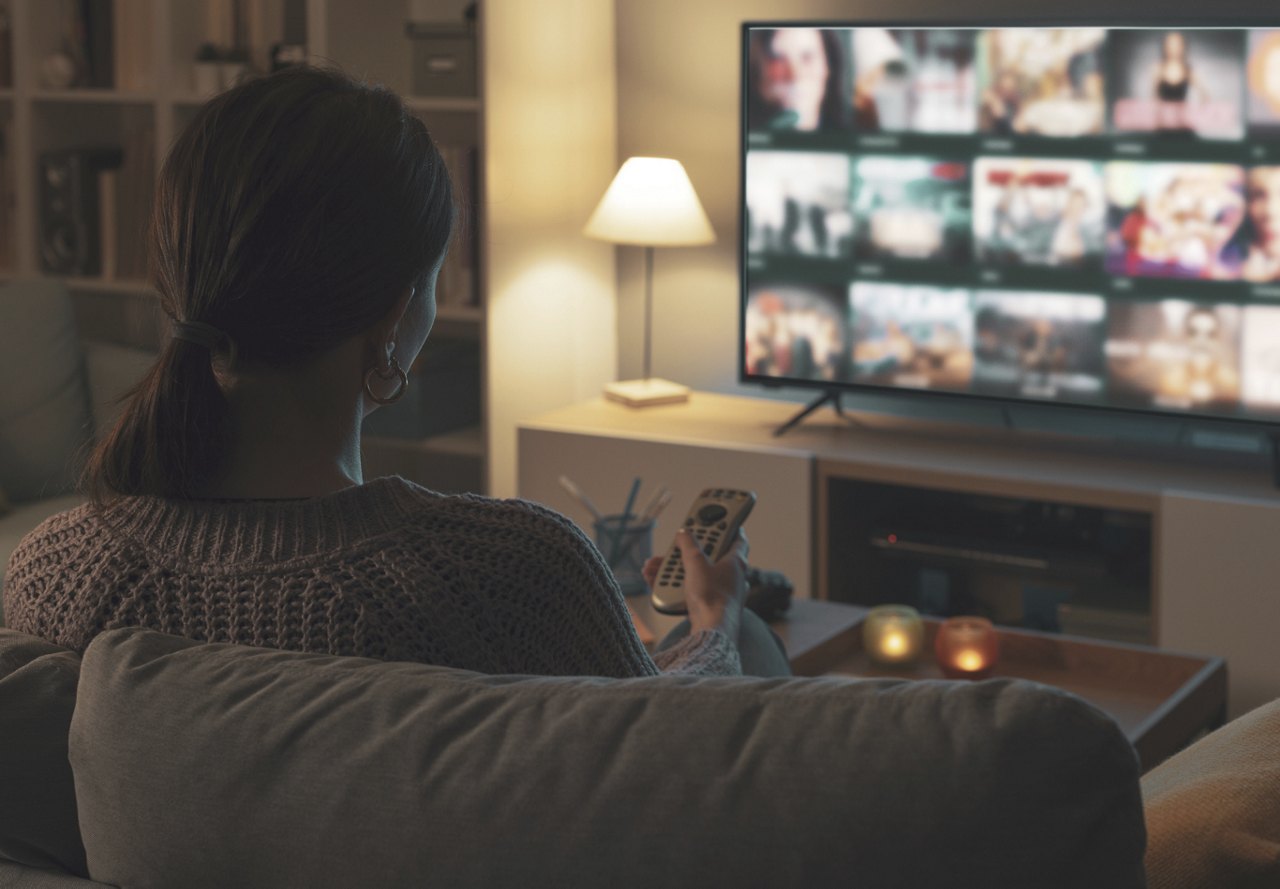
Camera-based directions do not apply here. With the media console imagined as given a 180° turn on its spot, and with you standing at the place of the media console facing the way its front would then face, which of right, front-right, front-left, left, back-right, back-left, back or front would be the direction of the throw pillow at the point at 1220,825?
back-right

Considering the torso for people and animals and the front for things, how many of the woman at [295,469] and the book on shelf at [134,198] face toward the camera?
1

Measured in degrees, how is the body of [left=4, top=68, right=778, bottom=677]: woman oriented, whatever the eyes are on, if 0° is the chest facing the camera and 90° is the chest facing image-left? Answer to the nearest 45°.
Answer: approximately 225°

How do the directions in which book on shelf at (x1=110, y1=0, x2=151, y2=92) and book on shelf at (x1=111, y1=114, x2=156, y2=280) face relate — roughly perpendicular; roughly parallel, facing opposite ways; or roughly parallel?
roughly parallel

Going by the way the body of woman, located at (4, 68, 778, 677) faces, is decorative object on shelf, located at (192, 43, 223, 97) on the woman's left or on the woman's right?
on the woman's left

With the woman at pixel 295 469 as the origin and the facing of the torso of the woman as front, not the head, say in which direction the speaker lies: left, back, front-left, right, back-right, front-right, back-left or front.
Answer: front-left

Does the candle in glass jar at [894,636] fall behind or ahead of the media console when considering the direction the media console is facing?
ahead

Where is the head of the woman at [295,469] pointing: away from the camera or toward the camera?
away from the camera
